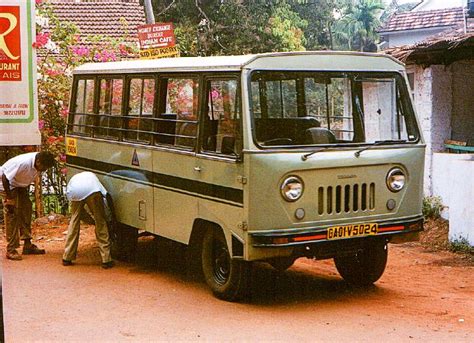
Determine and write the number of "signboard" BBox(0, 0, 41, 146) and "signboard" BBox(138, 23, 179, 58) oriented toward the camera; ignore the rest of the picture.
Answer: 2

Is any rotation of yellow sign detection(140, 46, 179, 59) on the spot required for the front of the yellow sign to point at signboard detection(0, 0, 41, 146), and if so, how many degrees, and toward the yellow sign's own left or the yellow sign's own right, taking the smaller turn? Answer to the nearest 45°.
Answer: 0° — it already faces it

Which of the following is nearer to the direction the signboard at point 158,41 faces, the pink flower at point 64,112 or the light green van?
the light green van

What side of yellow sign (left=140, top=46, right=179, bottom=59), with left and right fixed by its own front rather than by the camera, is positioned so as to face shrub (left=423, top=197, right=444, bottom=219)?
left

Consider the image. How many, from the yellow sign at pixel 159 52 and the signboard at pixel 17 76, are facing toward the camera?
2

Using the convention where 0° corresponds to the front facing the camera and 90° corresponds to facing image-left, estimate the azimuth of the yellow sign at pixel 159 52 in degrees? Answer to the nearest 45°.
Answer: approximately 0°

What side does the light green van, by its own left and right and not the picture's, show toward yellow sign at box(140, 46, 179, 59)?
back

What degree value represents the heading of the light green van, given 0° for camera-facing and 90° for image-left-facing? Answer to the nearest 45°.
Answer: approximately 315°

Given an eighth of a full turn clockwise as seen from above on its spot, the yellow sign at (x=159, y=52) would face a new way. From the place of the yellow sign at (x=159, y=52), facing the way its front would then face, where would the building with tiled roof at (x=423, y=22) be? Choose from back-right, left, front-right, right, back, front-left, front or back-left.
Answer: back

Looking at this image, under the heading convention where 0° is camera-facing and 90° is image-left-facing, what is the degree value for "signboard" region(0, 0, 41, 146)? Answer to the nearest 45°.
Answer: approximately 0°
